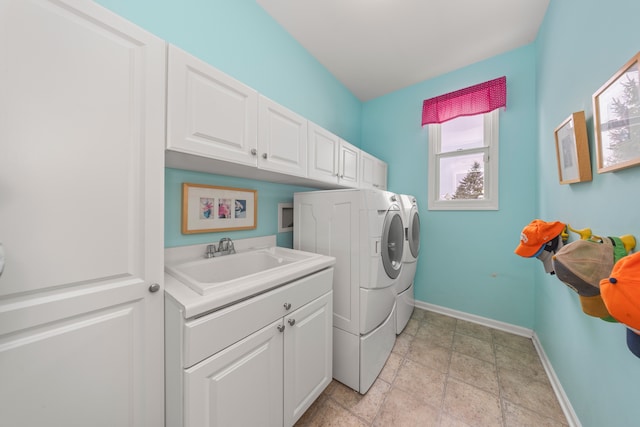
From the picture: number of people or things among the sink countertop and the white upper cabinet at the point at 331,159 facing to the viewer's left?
0

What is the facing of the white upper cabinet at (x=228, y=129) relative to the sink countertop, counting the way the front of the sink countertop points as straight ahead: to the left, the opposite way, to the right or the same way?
the same way

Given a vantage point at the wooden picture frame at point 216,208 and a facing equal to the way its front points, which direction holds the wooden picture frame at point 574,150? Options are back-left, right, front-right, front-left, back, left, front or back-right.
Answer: front

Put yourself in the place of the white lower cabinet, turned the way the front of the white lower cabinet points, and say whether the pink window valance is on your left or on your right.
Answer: on your left

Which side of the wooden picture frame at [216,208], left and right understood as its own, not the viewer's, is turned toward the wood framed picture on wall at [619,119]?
front

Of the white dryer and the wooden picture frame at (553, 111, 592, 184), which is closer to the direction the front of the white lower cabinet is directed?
the wooden picture frame

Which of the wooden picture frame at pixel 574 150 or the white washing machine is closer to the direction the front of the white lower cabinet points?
the wooden picture frame

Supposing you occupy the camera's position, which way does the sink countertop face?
facing the viewer and to the right of the viewer

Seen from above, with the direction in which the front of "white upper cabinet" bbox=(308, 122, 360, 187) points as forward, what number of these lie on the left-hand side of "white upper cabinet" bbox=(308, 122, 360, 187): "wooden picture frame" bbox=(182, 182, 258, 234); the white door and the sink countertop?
0

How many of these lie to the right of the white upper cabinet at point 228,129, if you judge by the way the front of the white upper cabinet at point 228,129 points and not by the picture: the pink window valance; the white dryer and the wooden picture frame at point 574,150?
0

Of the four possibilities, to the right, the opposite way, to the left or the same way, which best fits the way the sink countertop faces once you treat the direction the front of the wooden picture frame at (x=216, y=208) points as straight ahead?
the same way
